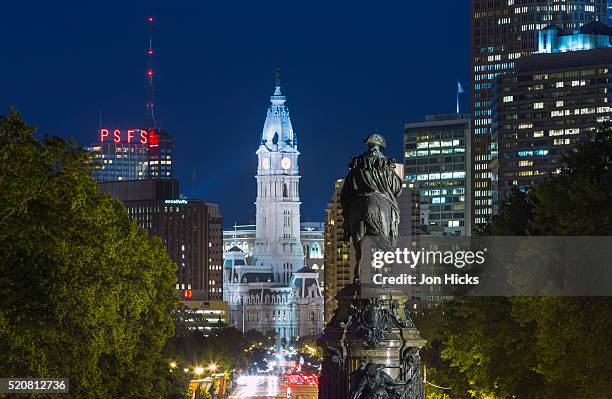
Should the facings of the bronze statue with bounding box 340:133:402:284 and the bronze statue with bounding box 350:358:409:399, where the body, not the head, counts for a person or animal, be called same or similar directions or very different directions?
very different directions

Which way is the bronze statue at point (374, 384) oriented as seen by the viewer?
toward the camera

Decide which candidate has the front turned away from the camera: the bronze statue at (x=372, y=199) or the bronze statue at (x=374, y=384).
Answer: the bronze statue at (x=372, y=199)

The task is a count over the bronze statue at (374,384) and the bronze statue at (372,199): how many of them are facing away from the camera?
1

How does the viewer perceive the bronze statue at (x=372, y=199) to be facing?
facing away from the viewer
